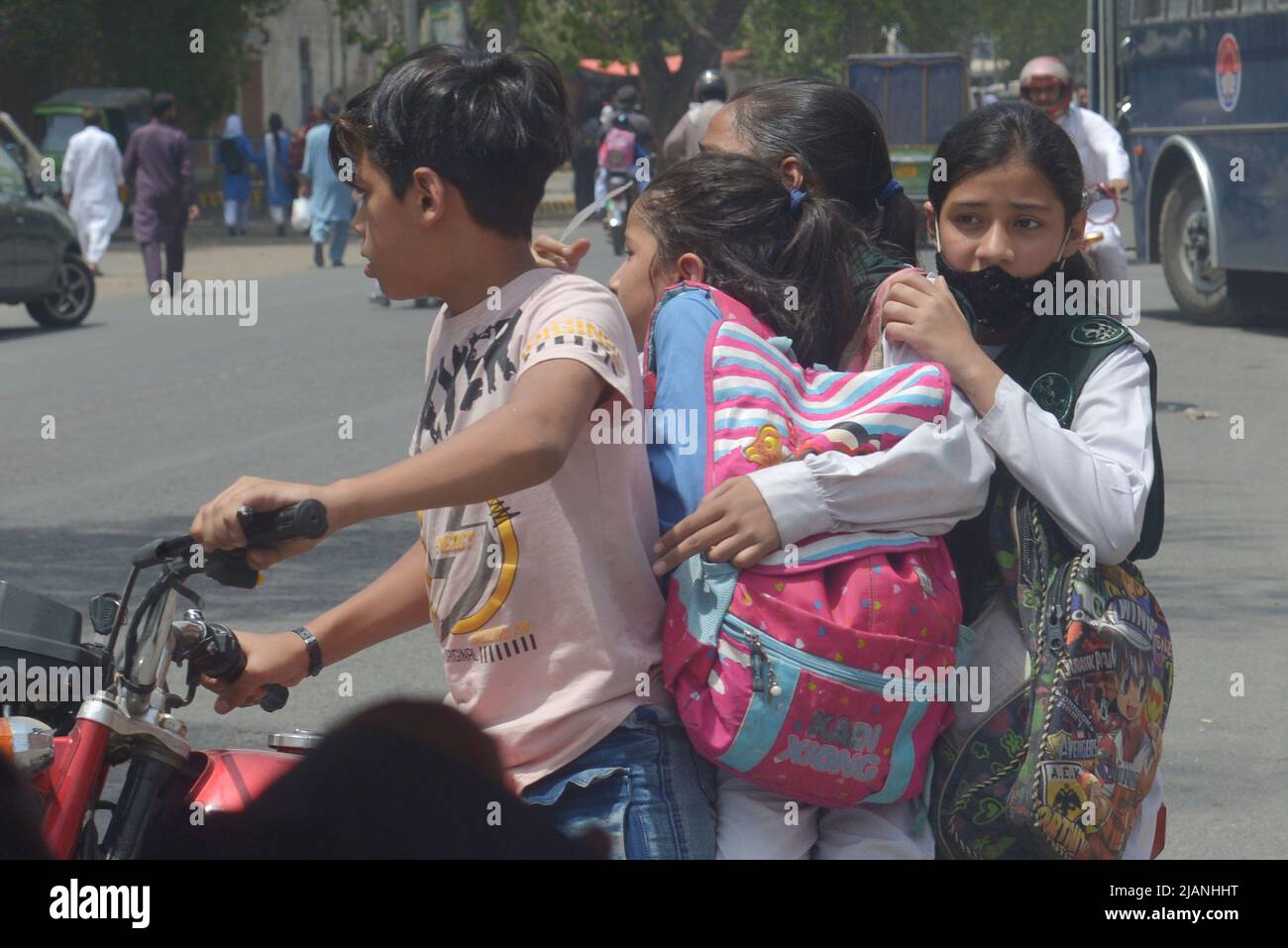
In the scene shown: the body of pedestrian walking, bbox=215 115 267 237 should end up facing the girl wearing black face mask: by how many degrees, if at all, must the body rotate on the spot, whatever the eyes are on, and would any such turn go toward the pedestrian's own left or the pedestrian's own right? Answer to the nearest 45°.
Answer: approximately 180°

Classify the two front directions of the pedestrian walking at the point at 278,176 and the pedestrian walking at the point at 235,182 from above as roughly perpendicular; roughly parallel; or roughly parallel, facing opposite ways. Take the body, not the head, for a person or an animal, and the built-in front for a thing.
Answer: roughly parallel

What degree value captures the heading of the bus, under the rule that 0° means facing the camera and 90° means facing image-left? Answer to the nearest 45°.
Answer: approximately 45°

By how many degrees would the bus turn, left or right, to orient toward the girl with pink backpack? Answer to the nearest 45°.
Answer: approximately 45° to its left

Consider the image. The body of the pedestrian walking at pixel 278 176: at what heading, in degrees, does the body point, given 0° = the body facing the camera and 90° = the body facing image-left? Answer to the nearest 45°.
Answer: approximately 180°

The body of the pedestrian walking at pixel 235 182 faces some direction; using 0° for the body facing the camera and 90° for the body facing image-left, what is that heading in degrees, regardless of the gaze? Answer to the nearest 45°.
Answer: approximately 180°

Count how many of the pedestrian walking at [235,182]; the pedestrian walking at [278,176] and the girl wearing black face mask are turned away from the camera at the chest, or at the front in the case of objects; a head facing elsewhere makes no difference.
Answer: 2

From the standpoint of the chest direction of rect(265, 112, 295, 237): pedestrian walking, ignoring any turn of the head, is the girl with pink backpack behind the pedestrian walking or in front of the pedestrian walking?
behind

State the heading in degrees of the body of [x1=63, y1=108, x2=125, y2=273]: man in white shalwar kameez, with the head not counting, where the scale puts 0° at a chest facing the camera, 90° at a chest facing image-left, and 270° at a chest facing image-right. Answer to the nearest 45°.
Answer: approximately 180°

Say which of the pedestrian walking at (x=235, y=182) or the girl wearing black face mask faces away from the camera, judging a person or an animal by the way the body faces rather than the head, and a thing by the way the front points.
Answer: the pedestrian walking
